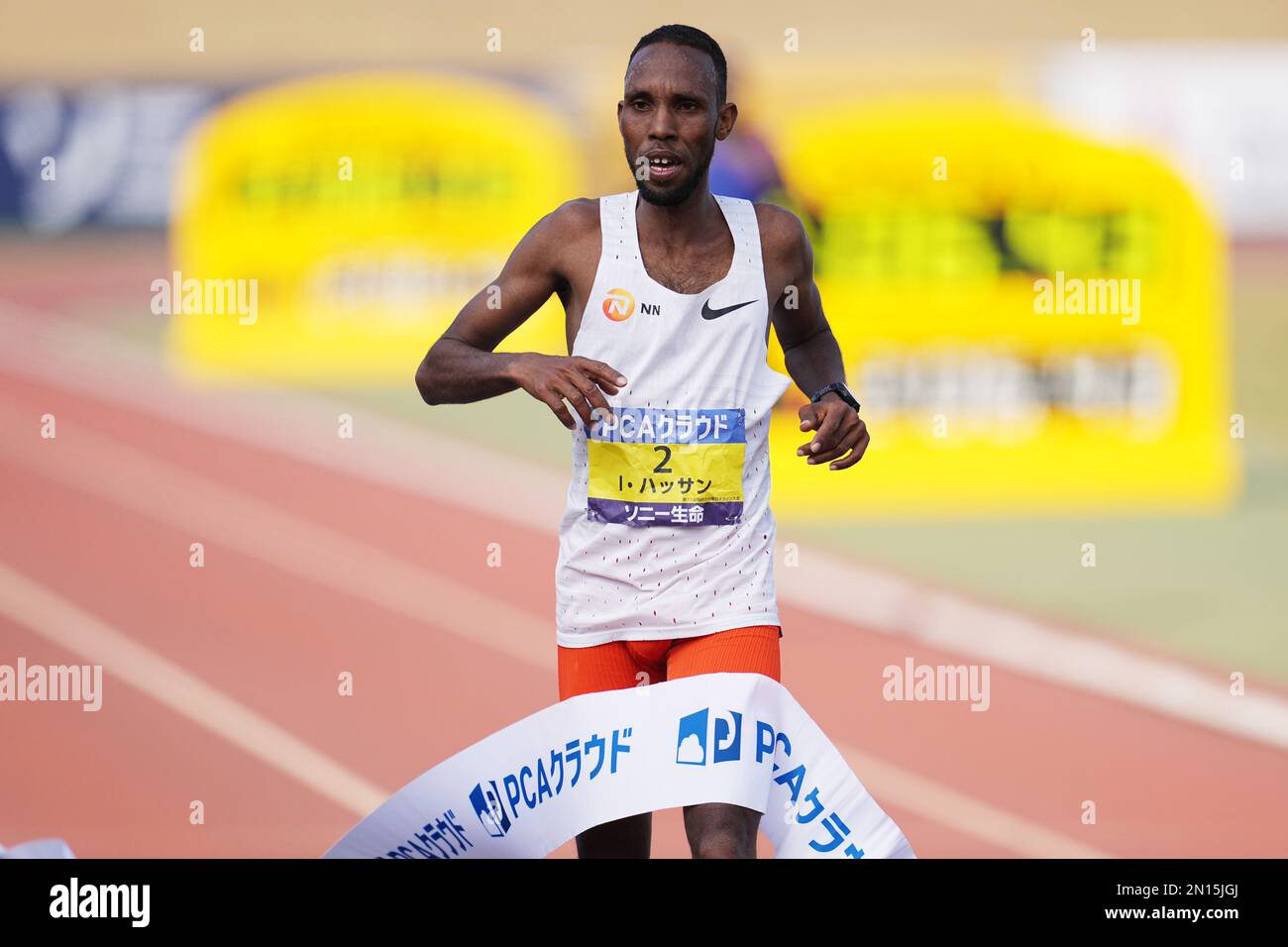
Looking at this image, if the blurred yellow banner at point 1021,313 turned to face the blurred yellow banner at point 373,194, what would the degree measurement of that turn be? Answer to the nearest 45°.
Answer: approximately 90° to its right

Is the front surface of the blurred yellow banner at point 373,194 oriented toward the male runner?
yes

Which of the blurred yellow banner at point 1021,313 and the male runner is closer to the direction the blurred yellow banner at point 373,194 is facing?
the male runner

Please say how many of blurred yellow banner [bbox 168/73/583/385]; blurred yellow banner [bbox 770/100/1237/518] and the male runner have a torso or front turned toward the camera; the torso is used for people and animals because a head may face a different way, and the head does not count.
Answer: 3

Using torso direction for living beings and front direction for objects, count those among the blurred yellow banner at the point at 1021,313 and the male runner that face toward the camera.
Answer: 2

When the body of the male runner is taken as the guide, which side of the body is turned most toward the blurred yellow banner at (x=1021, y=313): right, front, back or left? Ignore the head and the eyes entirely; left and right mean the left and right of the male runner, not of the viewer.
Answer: back

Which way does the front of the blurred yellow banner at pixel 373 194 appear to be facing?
toward the camera

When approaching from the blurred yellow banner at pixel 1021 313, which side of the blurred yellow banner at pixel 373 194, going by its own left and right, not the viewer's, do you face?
left

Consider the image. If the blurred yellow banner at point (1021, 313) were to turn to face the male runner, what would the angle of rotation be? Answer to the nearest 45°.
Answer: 0° — it already faces them

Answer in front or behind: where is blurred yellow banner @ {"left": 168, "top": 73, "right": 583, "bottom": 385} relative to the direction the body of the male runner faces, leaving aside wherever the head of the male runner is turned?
behind

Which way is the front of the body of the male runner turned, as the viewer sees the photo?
toward the camera
